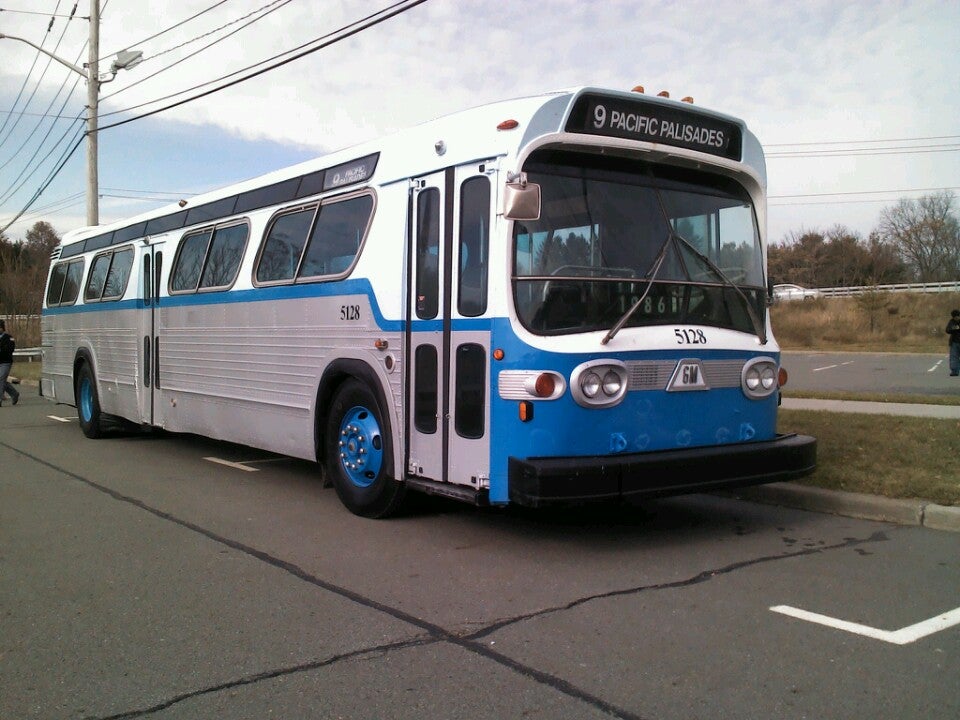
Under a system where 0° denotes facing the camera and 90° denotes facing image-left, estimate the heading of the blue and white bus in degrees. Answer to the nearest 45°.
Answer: approximately 315°

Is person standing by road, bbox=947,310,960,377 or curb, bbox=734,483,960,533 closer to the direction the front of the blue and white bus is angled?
the curb

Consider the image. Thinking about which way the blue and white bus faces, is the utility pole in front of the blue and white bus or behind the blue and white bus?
behind

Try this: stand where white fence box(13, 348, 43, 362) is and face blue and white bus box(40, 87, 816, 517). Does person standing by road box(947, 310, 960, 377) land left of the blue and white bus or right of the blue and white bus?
left

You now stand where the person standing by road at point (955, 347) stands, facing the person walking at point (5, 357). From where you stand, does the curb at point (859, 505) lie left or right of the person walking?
left

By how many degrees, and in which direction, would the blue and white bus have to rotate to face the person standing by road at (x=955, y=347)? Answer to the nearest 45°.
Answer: approximately 90° to its left

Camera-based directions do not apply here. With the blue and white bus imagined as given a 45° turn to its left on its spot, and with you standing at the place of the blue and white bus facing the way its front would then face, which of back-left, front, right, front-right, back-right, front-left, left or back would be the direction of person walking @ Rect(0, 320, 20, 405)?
back-left
